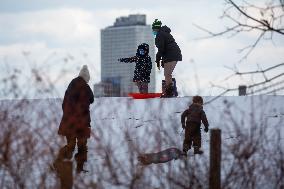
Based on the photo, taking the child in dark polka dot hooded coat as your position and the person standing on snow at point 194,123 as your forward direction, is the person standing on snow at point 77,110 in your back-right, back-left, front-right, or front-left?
front-right

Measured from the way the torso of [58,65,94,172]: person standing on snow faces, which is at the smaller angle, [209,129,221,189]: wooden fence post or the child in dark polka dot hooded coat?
the child in dark polka dot hooded coat

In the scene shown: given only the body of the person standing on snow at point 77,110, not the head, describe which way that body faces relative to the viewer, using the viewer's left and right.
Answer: facing away from the viewer and to the right of the viewer

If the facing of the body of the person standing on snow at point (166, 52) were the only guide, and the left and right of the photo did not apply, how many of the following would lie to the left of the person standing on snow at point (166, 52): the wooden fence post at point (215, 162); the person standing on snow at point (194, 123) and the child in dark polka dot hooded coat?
2

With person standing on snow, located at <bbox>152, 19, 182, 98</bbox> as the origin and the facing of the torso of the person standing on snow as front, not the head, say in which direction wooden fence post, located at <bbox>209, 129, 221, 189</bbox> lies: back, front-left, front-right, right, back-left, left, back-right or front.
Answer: left

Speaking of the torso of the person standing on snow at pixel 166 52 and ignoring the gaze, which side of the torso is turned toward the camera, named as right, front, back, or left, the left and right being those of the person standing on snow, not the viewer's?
left
